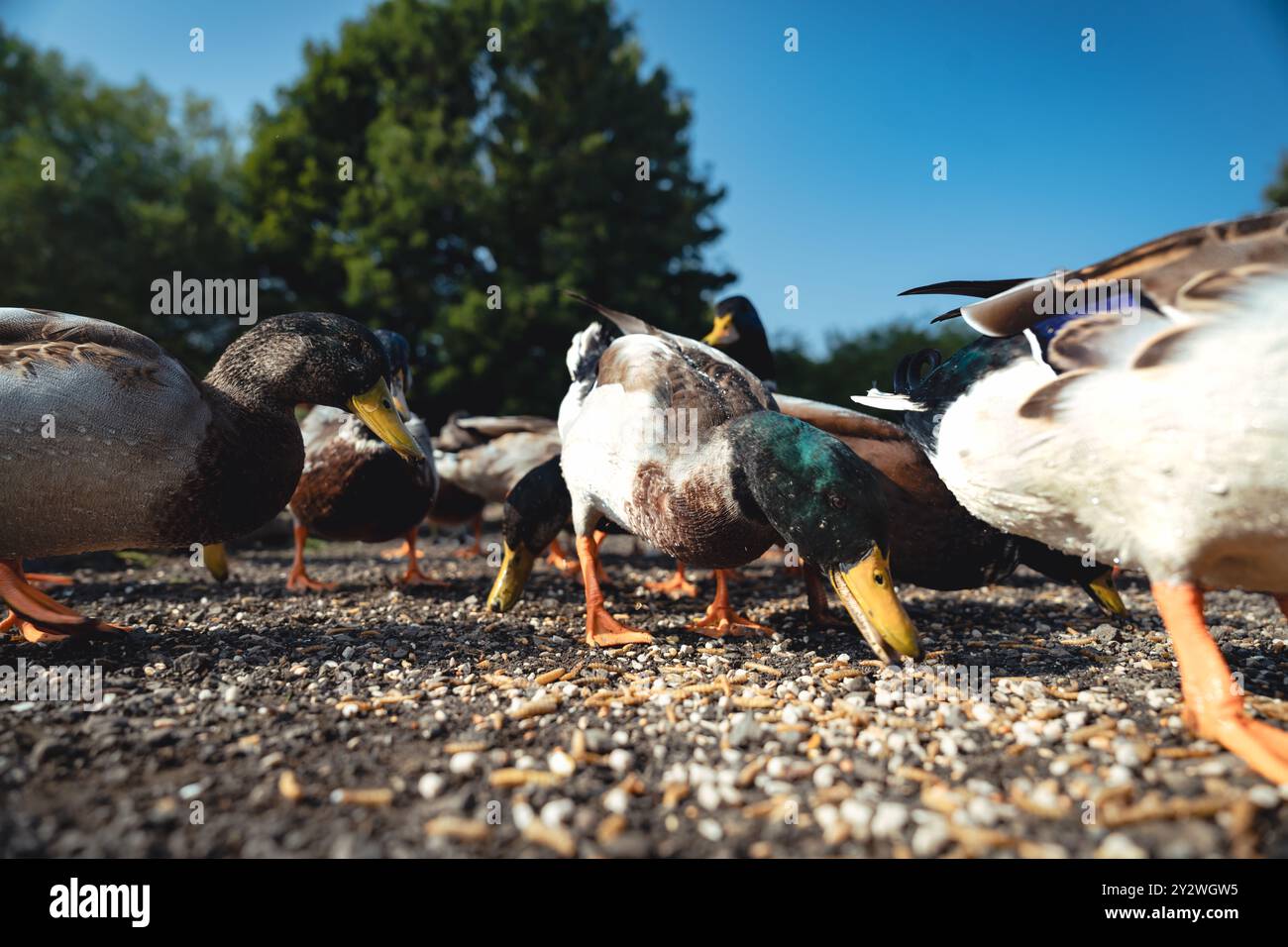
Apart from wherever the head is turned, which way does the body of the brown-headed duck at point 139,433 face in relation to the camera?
to the viewer's right

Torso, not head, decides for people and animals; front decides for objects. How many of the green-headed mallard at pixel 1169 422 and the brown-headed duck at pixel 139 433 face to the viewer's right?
2

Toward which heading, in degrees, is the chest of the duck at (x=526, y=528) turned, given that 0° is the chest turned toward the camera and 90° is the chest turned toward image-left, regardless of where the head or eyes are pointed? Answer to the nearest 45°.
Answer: approximately 45°

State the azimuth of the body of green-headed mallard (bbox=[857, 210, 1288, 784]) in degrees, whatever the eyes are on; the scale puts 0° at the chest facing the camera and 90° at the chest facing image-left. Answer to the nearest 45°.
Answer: approximately 270°

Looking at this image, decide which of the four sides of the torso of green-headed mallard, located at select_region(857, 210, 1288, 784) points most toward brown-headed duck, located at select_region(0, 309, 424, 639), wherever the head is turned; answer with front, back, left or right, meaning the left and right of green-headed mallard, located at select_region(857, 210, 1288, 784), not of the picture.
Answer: back

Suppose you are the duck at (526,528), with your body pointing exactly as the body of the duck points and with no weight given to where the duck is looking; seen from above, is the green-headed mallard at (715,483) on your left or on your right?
on your left

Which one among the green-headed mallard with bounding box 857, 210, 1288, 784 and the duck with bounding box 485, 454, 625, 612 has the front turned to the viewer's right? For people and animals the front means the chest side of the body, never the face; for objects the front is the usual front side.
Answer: the green-headed mallard
